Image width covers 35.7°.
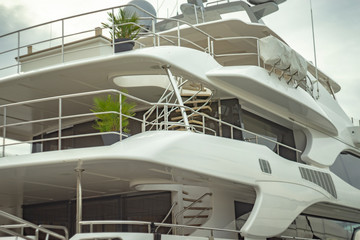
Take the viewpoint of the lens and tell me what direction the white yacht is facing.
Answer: facing away from the viewer and to the right of the viewer
